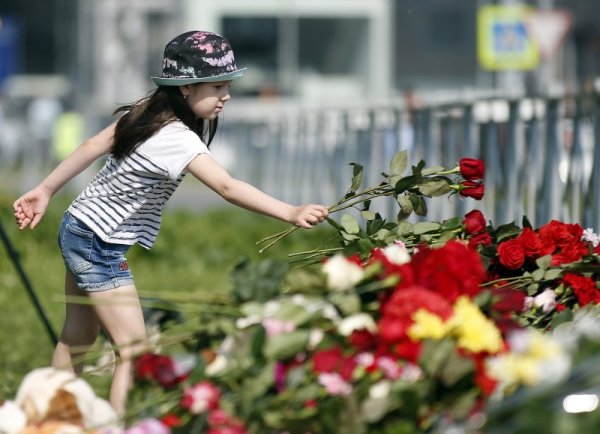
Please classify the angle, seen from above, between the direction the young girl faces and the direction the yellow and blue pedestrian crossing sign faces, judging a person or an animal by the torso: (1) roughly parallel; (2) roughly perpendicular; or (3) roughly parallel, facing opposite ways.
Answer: roughly perpendicular

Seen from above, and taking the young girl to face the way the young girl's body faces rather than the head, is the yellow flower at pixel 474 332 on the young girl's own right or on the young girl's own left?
on the young girl's own right

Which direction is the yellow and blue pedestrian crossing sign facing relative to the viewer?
toward the camera

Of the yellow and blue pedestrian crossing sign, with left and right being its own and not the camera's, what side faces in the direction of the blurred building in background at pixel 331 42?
back

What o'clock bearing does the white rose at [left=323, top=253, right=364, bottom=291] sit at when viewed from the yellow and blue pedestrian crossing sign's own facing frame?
The white rose is roughly at 12 o'clock from the yellow and blue pedestrian crossing sign.

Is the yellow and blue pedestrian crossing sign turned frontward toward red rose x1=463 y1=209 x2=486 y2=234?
yes

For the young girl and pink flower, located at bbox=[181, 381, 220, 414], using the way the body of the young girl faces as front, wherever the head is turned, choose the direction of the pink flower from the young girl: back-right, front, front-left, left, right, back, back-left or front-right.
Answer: right

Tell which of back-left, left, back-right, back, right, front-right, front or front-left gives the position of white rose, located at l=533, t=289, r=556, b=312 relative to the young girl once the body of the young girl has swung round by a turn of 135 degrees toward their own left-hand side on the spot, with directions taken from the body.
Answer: back

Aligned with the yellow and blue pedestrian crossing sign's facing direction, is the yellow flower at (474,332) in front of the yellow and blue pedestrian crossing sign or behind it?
in front

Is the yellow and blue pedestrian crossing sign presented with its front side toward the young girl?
yes

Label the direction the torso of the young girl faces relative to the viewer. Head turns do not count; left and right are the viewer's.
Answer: facing to the right of the viewer

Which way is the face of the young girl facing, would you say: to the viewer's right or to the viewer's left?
to the viewer's right

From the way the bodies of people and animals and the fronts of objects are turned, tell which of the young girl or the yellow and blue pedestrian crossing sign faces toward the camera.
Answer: the yellow and blue pedestrian crossing sign

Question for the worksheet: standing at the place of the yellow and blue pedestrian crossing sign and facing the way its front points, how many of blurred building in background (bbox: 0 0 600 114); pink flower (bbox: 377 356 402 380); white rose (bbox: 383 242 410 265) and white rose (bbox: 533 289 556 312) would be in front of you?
3

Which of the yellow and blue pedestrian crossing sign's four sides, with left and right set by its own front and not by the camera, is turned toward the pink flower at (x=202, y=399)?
front

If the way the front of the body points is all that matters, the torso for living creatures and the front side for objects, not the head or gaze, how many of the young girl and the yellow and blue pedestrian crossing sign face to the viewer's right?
1
